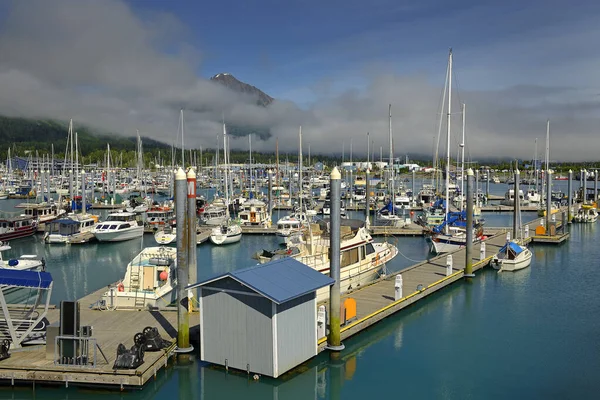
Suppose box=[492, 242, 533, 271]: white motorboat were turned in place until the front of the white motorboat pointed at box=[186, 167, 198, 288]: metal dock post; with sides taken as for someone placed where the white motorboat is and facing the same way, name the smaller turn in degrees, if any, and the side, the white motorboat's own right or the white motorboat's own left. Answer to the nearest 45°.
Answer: approximately 180°

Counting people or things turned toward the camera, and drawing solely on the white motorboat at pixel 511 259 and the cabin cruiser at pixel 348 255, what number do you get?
0

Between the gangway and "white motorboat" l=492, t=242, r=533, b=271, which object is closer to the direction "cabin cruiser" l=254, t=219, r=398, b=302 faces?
the white motorboat

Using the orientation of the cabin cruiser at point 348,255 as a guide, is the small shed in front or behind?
behind

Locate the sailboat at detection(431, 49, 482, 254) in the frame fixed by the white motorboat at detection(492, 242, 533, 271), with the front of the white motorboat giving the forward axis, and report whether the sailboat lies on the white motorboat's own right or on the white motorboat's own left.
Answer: on the white motorboat's own left

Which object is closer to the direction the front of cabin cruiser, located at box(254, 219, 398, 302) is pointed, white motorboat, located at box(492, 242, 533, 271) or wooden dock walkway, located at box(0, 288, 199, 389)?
the white motorboat

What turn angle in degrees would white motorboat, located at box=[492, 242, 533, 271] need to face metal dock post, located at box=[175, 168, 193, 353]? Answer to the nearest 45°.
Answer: approximately 180°
